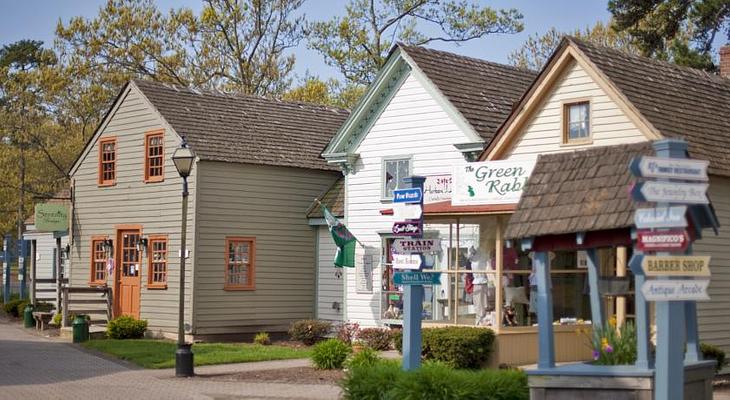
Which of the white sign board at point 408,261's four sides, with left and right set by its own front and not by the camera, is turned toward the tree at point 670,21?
back

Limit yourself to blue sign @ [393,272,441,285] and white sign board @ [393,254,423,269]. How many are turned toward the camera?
2

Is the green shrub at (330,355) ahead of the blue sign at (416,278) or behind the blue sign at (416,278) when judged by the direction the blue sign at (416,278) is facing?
behind

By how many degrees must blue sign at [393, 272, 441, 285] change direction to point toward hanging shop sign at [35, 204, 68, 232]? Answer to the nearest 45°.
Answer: approximately 135° to its right

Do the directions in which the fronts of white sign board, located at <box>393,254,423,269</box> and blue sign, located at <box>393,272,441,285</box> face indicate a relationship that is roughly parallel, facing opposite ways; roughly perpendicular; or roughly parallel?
roughly parallel

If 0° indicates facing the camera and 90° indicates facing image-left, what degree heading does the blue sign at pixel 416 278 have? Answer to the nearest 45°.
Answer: approximately 0°

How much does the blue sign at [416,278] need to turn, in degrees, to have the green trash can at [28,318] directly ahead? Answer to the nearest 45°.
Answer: approximately 135° to its right

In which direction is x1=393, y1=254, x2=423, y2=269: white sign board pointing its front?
toward the camera

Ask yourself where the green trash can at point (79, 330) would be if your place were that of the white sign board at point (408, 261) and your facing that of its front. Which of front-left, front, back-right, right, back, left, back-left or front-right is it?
back-right

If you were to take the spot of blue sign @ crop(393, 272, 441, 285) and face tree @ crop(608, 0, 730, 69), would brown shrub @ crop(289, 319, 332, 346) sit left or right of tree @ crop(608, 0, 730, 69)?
left

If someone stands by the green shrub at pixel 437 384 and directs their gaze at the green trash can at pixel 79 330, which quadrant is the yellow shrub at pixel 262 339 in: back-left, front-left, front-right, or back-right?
front-right

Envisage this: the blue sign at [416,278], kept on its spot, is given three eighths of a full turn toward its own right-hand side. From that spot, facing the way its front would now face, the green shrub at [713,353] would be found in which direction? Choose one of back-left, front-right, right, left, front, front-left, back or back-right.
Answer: right
